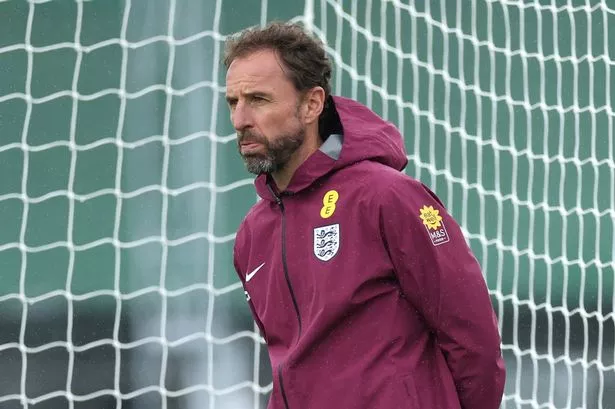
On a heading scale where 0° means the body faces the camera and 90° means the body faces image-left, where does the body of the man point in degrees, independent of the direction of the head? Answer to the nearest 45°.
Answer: approximately 45°

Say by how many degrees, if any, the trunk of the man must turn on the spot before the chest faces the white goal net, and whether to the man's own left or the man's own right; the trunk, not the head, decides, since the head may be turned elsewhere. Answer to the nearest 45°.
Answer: approximately 135° to the man's own right
